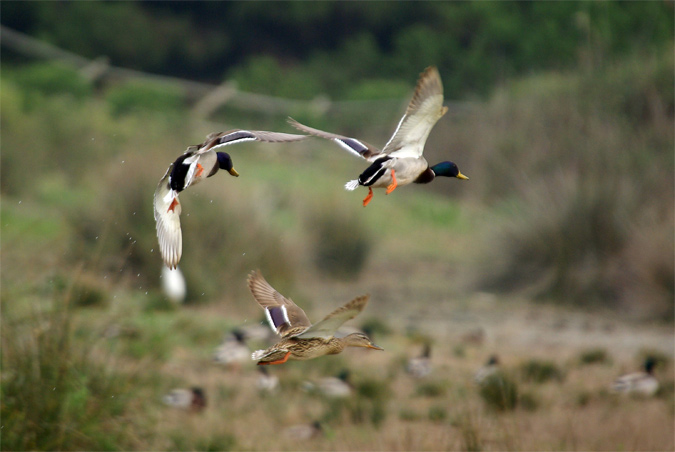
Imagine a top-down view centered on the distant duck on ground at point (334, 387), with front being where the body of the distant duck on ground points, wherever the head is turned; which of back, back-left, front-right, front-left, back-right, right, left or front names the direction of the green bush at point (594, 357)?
front-left

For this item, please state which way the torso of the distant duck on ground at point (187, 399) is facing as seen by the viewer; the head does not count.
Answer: to the viewer's right

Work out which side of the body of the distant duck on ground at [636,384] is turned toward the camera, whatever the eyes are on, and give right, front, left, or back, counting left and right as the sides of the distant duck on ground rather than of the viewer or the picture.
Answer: right

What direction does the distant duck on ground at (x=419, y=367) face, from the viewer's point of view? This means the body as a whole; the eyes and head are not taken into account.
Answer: to the viewer's right

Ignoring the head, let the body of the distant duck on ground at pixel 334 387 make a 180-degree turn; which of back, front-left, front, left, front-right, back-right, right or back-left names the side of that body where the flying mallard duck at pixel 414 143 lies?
left

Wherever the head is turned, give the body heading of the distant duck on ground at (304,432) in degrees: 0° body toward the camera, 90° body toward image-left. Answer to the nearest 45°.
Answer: approximately 270°

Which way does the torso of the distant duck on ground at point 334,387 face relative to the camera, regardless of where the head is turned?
to the viewer's right
